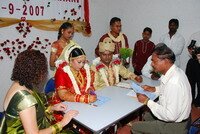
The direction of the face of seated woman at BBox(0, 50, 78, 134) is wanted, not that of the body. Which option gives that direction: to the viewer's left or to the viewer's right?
to the viewer's right

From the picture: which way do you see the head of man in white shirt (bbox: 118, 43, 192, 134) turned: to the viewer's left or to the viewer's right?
to the viewer's left

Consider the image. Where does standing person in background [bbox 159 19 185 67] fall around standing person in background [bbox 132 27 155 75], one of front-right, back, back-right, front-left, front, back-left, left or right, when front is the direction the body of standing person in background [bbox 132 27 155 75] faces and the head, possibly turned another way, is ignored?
left

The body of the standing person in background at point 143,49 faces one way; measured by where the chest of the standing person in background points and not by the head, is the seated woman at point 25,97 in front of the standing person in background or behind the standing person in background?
in front

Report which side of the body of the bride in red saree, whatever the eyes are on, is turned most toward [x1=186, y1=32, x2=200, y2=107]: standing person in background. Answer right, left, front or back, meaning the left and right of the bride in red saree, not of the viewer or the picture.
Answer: left

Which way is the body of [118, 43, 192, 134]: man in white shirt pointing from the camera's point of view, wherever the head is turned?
to the viewer's left

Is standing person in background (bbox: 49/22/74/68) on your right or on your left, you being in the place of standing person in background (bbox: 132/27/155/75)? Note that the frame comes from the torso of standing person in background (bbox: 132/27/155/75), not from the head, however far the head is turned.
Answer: on your right

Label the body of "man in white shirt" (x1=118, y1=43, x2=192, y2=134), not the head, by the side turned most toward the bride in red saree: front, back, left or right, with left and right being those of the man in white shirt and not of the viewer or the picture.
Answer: front

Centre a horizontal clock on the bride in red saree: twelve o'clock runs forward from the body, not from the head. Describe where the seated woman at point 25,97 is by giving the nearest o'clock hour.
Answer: The seated woman is roughly at 2 o'clock from the bride in red saree.
